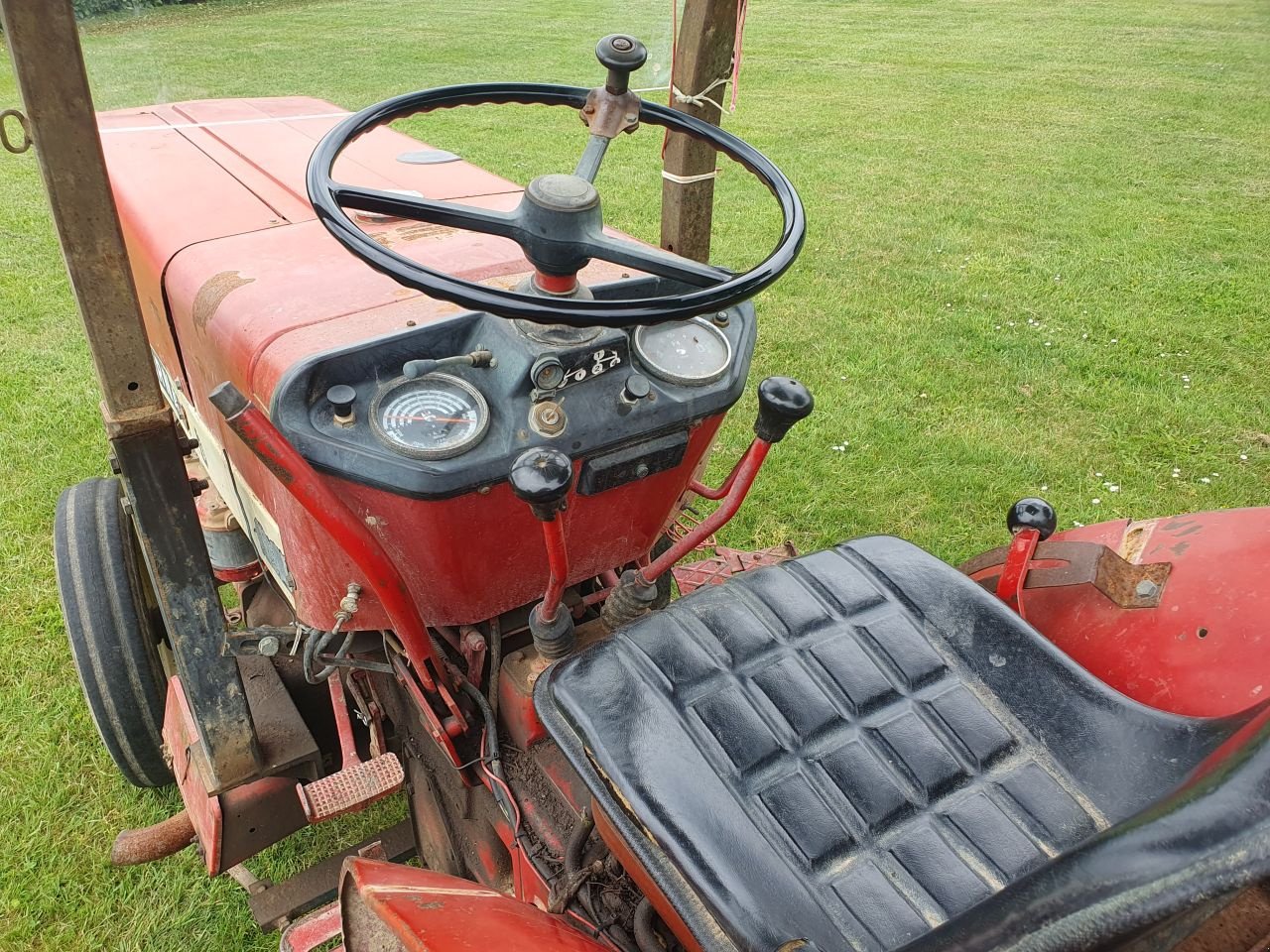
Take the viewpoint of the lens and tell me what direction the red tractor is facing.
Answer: facing away from the viewer and to the left of the viewer

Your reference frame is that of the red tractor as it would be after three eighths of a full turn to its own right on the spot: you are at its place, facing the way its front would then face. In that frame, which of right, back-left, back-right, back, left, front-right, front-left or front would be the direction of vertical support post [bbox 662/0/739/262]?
left
